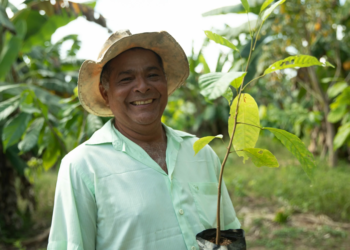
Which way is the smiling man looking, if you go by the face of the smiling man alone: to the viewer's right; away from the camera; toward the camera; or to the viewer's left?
toward the camera

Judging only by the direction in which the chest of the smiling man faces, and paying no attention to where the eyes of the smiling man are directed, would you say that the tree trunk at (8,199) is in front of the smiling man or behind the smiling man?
behind

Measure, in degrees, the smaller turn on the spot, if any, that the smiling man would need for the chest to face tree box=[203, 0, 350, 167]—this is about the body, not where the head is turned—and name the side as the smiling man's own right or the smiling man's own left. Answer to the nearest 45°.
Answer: approximately 90° to the smiling man's own left

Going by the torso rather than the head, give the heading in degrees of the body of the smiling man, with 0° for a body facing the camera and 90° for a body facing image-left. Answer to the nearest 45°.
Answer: approximately 315°
